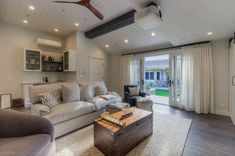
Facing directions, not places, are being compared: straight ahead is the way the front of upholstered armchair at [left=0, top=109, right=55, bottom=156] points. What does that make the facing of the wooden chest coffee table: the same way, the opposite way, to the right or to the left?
to the right

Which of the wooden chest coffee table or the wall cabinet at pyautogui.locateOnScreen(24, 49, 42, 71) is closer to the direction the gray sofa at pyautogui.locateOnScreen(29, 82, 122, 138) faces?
the wooden chest coffee table

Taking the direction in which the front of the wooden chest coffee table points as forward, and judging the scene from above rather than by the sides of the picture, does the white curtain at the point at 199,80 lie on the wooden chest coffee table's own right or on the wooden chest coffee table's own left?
on the wooden chest coffee table's own left

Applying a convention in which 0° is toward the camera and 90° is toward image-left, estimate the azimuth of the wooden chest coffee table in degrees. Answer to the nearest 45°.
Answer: approximately 315°

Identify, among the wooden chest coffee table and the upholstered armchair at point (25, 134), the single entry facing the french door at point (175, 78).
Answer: the upholstered armchair

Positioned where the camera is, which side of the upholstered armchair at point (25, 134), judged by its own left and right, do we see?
right

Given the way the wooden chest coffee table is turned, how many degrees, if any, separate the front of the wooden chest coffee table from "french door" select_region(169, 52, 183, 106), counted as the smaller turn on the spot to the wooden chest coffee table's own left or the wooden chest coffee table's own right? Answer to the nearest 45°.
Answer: approximately 90° to the wooden chest coffee table's own left

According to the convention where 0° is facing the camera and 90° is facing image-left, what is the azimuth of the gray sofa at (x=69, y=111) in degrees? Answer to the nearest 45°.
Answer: approximately 315°

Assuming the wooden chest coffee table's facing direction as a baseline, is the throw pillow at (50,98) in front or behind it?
behind

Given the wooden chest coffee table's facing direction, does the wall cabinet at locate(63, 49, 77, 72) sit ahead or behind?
behind
